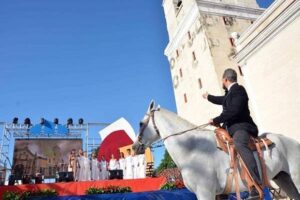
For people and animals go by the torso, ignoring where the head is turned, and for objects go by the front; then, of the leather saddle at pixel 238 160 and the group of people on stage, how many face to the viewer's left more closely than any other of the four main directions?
1

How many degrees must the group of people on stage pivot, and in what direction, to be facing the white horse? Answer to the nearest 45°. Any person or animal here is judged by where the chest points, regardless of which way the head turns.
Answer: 0° — they already face it

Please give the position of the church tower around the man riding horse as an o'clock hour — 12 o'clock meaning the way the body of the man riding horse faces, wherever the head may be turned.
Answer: The church tower is roughly at 3 o'clock from the man riding horse.

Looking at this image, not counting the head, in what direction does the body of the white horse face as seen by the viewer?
to the viewer's left

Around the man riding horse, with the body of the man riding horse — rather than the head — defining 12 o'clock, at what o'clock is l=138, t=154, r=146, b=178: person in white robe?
The person in white robe is roughly at 2 o'clock from the man riding horse.

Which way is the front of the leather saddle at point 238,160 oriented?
to the viewer's left

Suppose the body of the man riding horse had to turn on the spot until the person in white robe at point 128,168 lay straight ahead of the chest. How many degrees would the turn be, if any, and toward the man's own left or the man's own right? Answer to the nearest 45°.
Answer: approximately 45° to the man's own right

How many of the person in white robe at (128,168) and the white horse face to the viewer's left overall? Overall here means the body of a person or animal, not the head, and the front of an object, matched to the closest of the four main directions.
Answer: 1
